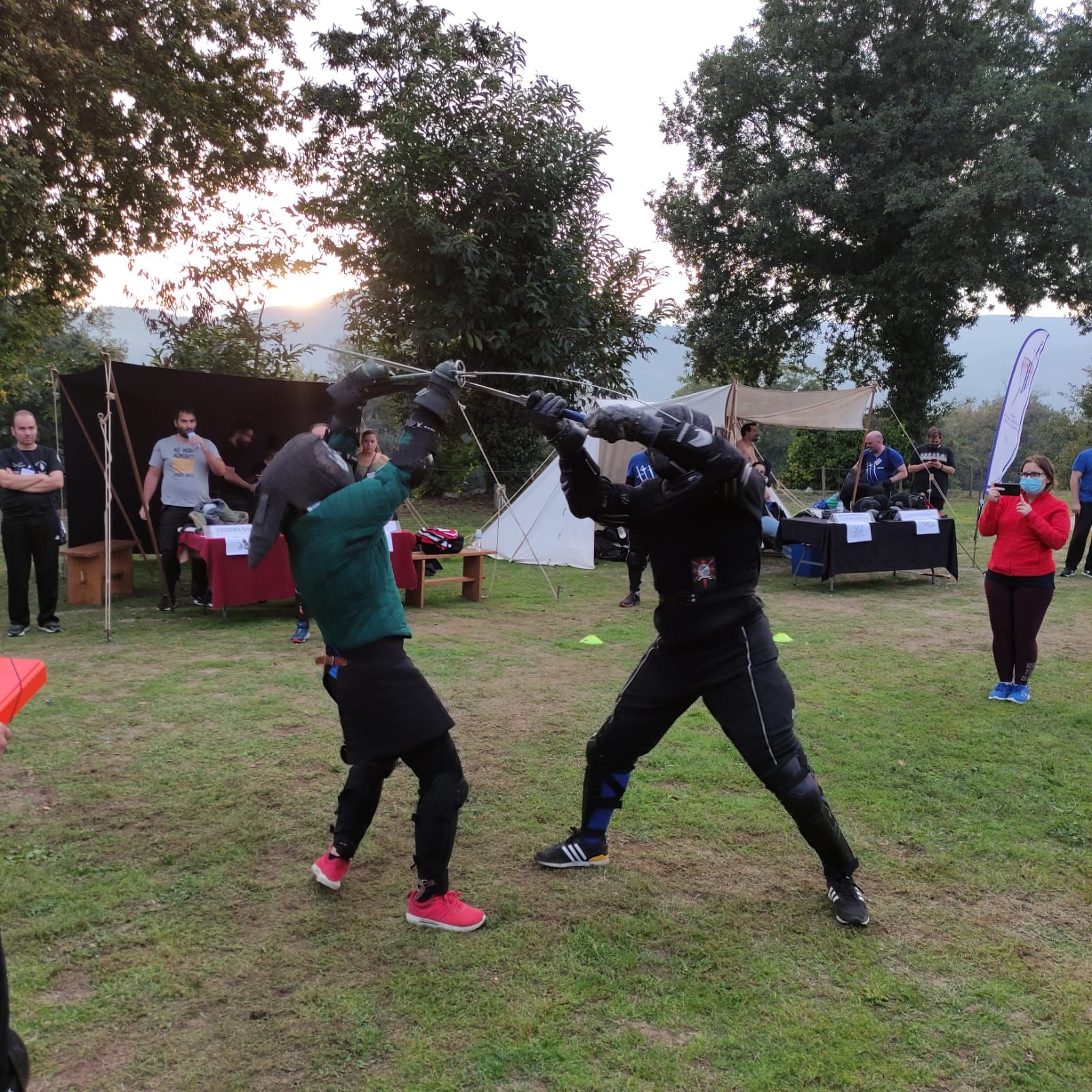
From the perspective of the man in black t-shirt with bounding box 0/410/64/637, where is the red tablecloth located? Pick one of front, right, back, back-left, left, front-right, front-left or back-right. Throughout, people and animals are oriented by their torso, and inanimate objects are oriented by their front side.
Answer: left

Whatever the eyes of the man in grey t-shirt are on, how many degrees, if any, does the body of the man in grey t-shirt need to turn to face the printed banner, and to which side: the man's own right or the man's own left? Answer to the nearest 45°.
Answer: approximately 45° to the man's own left

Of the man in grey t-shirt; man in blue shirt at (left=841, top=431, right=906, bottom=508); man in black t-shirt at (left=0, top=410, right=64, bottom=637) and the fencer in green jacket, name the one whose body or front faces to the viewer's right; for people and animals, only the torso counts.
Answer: the fencer in green jacket

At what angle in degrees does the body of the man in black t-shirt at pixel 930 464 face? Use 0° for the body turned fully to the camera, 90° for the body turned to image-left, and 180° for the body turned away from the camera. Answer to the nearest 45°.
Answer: approximately 0°

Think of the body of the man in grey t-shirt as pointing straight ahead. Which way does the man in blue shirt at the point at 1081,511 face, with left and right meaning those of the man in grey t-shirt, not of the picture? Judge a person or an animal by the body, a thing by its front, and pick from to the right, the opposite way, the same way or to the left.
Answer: to the right

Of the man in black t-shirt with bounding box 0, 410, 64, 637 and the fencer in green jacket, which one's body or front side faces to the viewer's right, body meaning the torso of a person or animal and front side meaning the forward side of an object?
the fencer in green jacket

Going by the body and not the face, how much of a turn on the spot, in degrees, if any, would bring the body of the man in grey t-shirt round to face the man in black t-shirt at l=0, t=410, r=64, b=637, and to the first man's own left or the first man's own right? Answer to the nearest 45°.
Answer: approximately 45° to the first man's own right

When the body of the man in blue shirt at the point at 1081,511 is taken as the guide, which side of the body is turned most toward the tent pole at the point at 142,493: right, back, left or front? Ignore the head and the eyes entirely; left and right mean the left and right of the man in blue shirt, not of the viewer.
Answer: front
